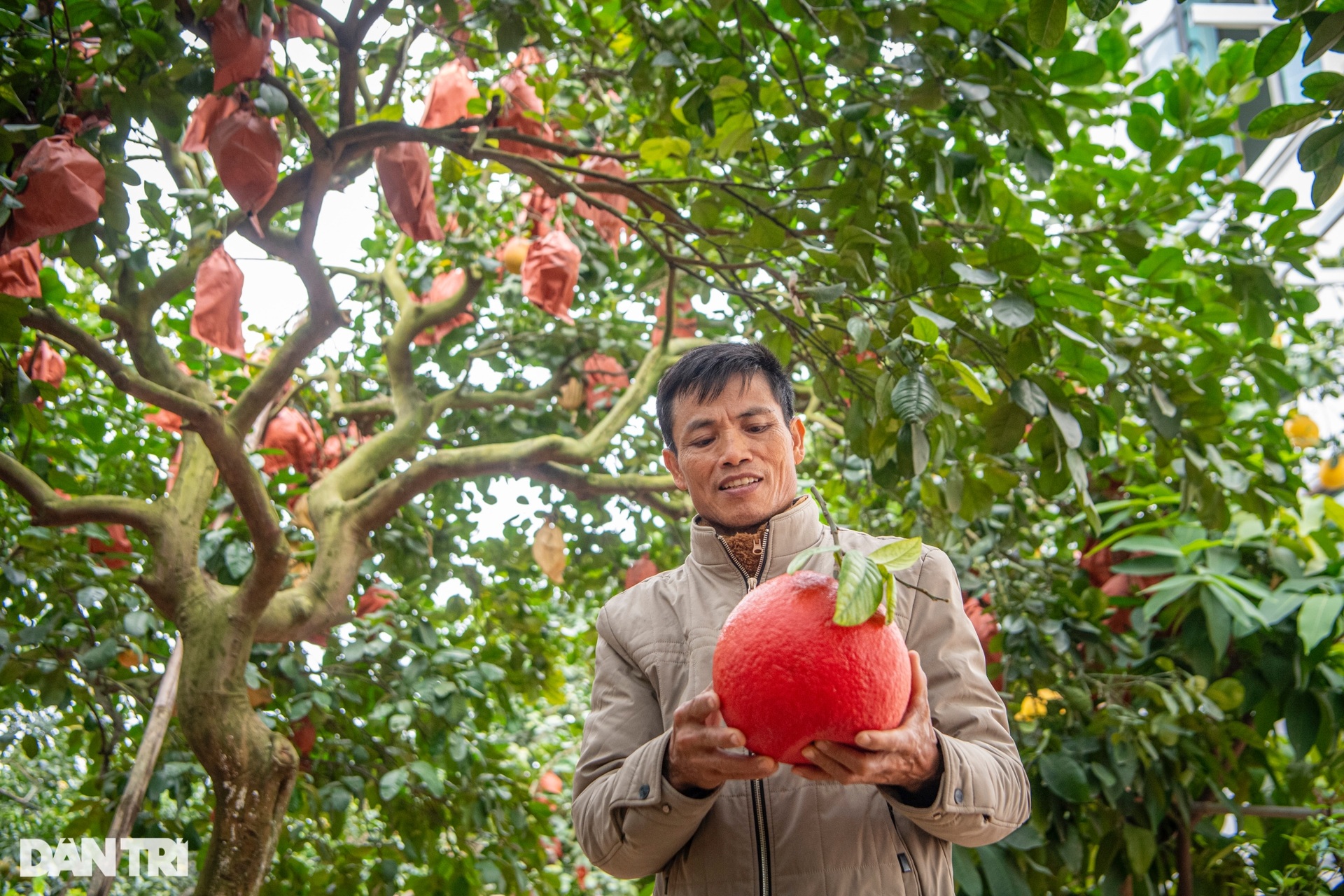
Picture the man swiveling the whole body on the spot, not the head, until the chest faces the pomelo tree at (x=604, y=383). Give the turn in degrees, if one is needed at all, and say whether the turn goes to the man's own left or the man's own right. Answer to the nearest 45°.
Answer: approximately 180°

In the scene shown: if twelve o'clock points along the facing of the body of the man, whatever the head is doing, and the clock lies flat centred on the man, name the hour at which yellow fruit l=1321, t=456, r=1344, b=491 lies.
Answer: The yellow fruit is roughly at 7 o'clock from the man.

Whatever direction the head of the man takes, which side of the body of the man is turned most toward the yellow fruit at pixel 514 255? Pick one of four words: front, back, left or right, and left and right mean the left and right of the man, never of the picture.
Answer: back

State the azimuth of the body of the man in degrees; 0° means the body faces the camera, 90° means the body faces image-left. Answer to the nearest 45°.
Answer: approximately 0°
